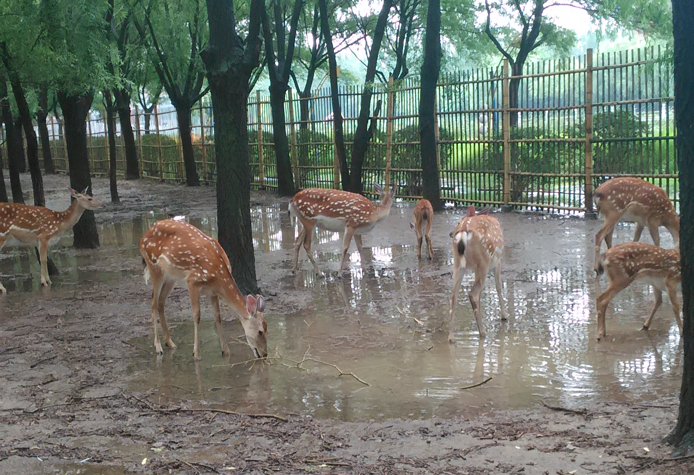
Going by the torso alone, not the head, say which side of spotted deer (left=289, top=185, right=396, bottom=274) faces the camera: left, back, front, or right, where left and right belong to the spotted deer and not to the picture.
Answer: right

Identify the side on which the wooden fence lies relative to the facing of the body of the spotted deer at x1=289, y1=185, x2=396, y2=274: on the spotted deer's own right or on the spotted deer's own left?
on the spotted deer's own left

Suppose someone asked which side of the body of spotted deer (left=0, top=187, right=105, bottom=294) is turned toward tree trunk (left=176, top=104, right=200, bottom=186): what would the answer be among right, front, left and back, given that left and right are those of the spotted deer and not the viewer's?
left

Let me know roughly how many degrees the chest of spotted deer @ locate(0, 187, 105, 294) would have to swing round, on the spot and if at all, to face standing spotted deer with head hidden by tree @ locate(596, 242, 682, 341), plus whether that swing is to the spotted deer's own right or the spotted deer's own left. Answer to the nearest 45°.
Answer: approximately 45° to the spotted deer's own right

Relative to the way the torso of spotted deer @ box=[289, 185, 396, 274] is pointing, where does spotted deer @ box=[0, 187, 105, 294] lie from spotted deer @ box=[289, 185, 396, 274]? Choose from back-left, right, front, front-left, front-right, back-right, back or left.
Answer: back

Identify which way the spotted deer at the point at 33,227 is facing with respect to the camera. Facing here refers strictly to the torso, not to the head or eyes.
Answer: to the viewer's right

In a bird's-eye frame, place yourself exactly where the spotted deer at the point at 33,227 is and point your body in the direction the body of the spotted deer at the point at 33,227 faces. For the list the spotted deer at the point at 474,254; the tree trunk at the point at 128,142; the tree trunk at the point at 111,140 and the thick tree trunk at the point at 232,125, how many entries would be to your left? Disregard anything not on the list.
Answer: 2

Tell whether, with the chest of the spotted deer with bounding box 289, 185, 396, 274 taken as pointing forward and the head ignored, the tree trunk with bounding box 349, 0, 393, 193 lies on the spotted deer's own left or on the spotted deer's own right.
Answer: on the spotted deer's own left
